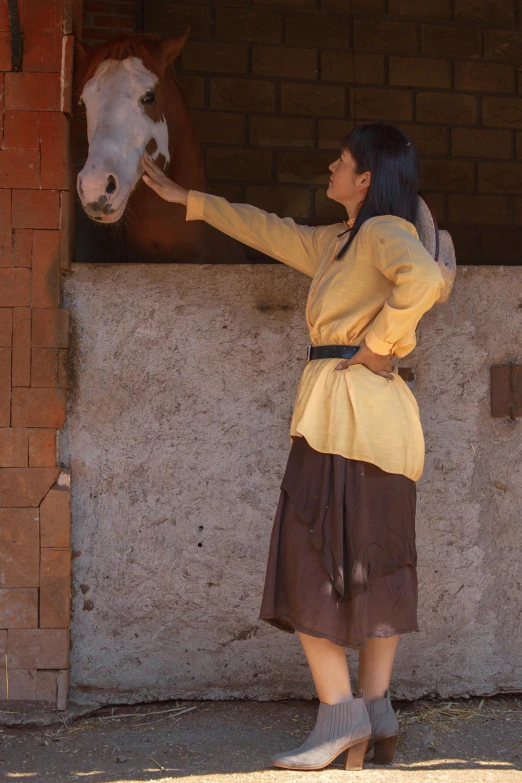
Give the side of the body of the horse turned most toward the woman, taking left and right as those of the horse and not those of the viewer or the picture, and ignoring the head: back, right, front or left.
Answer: left

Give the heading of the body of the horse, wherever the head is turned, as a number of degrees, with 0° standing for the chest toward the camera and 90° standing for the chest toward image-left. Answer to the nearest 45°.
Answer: approximately 45°

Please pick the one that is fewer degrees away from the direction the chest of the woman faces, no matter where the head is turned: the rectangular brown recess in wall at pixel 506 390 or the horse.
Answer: the horse

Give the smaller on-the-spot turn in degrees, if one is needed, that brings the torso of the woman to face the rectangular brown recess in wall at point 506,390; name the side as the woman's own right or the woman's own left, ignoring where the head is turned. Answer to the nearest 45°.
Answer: approximately 135° to the woman's own right

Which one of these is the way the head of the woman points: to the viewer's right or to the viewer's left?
to the viewer's left

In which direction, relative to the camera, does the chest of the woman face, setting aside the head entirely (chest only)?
to the viewer's left

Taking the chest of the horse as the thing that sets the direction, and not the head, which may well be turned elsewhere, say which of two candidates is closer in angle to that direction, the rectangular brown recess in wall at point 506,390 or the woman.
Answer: the woman
